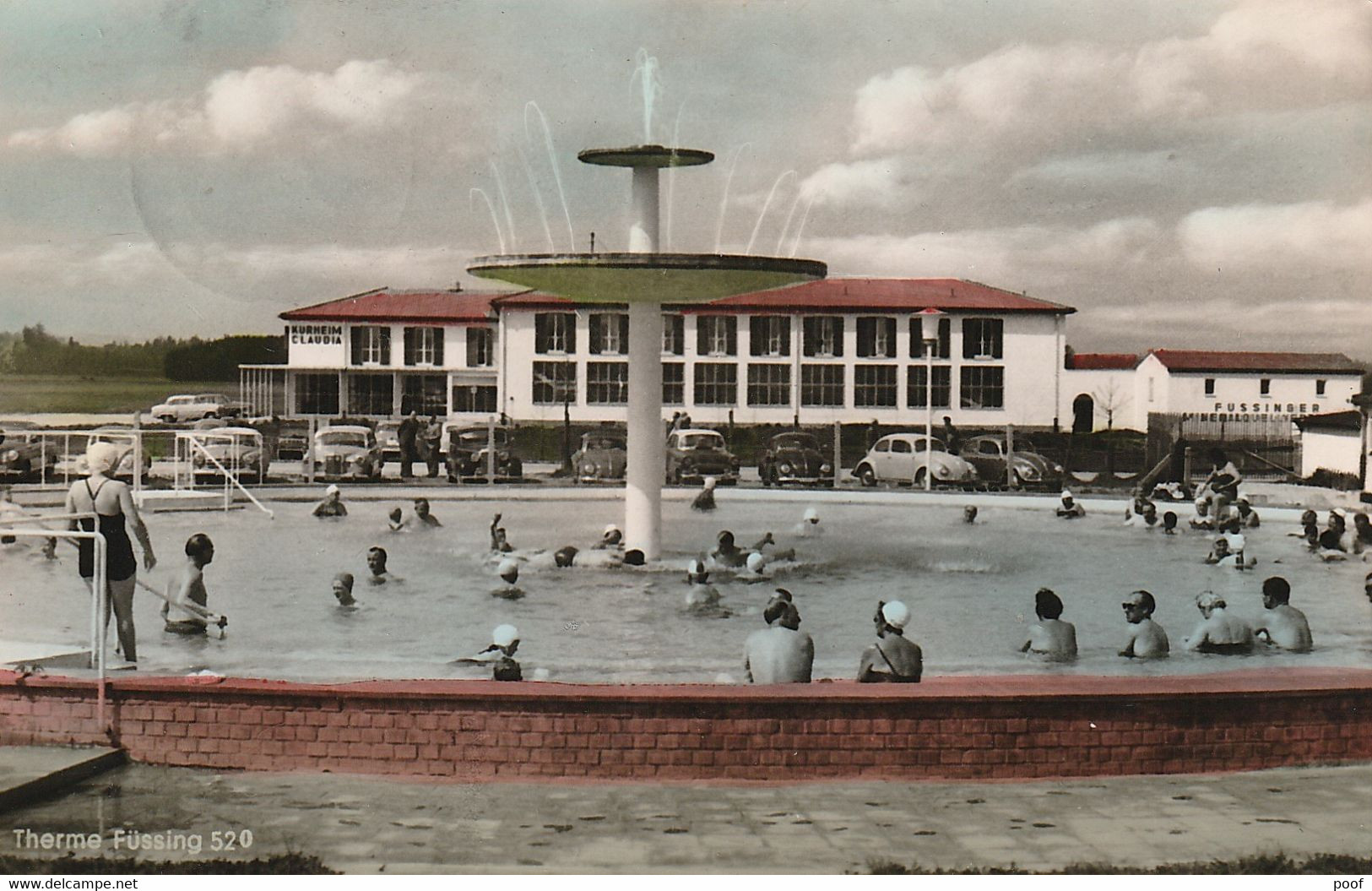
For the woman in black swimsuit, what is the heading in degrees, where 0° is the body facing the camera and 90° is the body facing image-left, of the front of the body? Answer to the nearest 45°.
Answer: approximately 180°

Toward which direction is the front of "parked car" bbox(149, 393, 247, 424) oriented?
to the viewer's left

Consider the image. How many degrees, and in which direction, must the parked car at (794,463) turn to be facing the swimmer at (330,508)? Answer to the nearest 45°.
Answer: approximately 45° to its right

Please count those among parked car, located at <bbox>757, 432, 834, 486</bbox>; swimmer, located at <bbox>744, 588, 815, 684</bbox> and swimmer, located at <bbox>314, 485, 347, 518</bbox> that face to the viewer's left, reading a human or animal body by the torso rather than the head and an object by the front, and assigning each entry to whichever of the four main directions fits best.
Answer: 0

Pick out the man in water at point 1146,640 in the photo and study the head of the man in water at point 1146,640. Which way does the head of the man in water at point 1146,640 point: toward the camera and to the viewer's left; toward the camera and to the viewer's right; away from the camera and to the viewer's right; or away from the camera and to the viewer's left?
toward the camera and to the viewer's left

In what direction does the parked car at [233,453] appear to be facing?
toward the camera

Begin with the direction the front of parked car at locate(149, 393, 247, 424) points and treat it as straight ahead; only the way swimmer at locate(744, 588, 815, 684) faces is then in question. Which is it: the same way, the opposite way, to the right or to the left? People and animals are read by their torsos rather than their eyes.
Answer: to the right

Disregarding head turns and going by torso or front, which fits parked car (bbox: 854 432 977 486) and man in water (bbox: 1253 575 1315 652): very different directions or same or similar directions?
very different directions

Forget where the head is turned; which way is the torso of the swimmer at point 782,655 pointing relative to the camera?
away from the camera

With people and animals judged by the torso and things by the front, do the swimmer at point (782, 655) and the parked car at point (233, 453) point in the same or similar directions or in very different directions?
very different directions

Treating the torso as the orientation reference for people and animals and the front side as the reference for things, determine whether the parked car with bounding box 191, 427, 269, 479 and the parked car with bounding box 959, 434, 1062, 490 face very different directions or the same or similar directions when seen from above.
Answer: same or similar directions

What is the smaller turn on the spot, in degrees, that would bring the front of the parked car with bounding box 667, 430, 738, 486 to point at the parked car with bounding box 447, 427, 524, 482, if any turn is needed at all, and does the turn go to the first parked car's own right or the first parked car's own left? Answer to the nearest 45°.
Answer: approximately 90° to the first parked car's own right

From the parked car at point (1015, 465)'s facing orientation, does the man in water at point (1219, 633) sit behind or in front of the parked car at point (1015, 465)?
in front

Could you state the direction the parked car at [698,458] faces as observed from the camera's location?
facing the viewer
